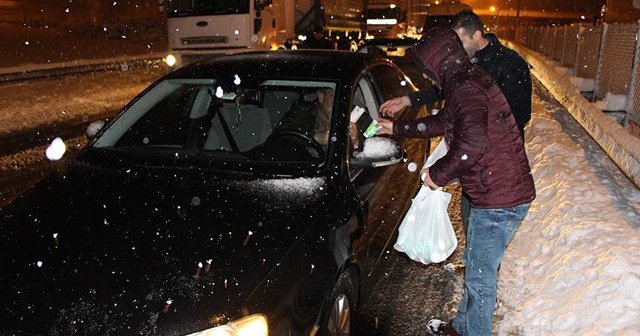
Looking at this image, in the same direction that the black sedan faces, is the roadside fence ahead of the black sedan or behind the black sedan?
behind

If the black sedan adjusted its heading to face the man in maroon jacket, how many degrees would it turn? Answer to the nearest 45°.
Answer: approximately 135° to its left

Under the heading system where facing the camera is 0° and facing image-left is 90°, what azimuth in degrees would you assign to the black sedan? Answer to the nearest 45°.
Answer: approximately 45°

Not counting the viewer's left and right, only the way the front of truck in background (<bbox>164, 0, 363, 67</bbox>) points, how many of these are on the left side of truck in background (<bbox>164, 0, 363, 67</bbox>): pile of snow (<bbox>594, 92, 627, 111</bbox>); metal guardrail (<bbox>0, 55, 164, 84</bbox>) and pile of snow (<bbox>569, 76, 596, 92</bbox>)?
2

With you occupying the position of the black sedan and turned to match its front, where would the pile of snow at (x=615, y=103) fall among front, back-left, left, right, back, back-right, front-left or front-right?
back

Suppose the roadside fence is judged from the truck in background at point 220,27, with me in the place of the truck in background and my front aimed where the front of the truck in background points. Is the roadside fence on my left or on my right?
on my left

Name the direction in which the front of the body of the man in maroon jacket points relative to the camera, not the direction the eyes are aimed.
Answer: to the viewer's left

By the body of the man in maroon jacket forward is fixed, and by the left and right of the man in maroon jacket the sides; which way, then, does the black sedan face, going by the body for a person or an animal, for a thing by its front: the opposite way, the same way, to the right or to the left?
to the left

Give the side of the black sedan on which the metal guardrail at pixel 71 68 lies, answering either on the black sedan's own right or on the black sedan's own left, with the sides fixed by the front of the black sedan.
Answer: on the black sedan's own right

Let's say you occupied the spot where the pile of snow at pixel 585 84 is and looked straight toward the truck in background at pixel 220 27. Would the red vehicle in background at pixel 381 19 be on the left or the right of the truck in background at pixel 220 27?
right

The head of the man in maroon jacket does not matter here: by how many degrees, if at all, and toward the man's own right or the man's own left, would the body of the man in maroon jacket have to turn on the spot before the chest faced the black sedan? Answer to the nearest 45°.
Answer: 0° — they already face it
